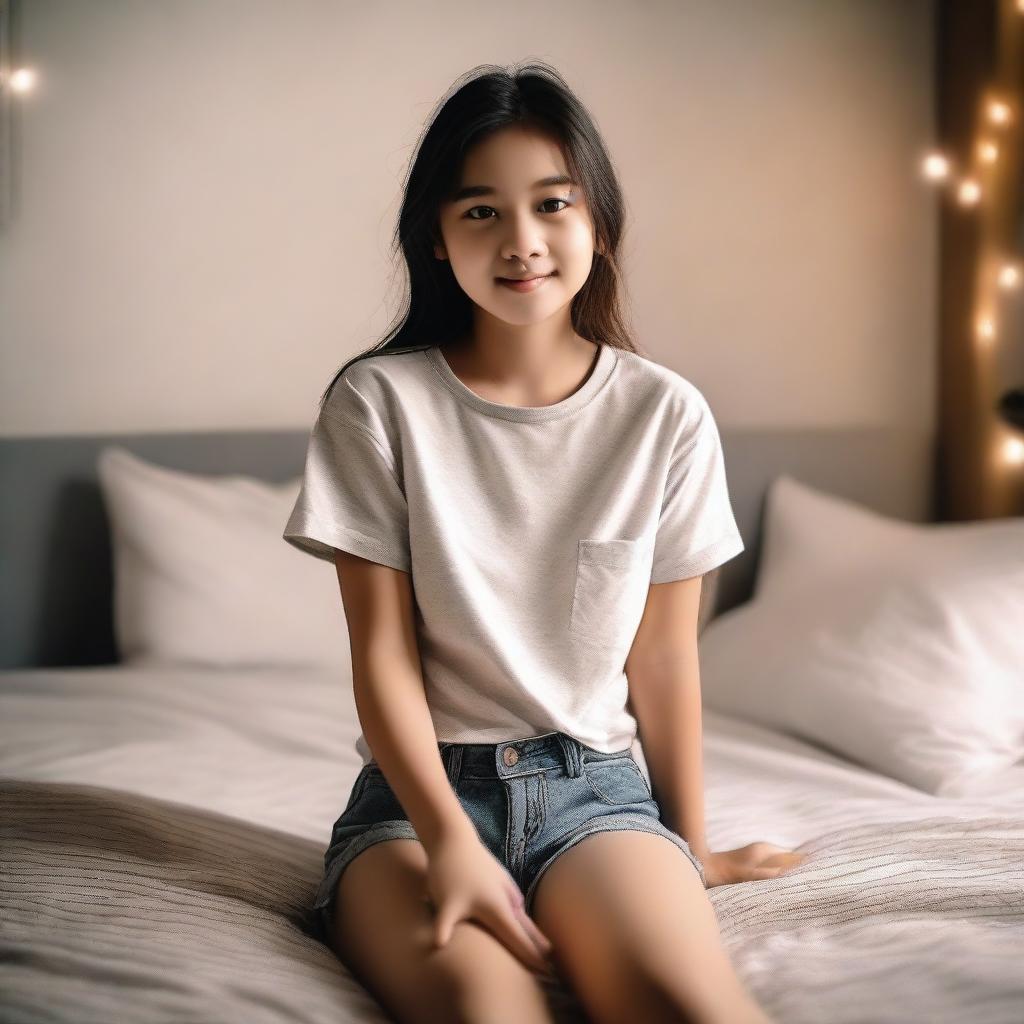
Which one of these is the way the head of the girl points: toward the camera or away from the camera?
toward the camera

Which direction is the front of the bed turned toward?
toward the camera

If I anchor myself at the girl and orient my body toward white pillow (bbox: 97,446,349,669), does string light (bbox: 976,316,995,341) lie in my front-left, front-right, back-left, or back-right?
front-right

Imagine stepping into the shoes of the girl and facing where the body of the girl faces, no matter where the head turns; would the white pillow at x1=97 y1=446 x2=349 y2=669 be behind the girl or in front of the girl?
behind

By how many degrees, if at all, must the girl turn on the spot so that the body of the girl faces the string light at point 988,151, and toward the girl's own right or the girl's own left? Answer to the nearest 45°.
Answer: approximately 135° to the girl's own left

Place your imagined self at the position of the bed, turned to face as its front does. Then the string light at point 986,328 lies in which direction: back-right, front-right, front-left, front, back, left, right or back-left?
back-left

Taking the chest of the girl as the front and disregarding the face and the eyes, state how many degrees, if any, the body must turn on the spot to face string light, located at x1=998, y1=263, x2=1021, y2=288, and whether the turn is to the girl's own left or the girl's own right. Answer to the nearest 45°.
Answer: approximately 135° to the girl's own left

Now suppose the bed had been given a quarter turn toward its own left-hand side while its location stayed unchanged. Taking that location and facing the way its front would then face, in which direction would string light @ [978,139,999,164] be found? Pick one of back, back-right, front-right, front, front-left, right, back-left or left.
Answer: front-left

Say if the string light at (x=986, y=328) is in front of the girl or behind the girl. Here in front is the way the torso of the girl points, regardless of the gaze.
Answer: behind
